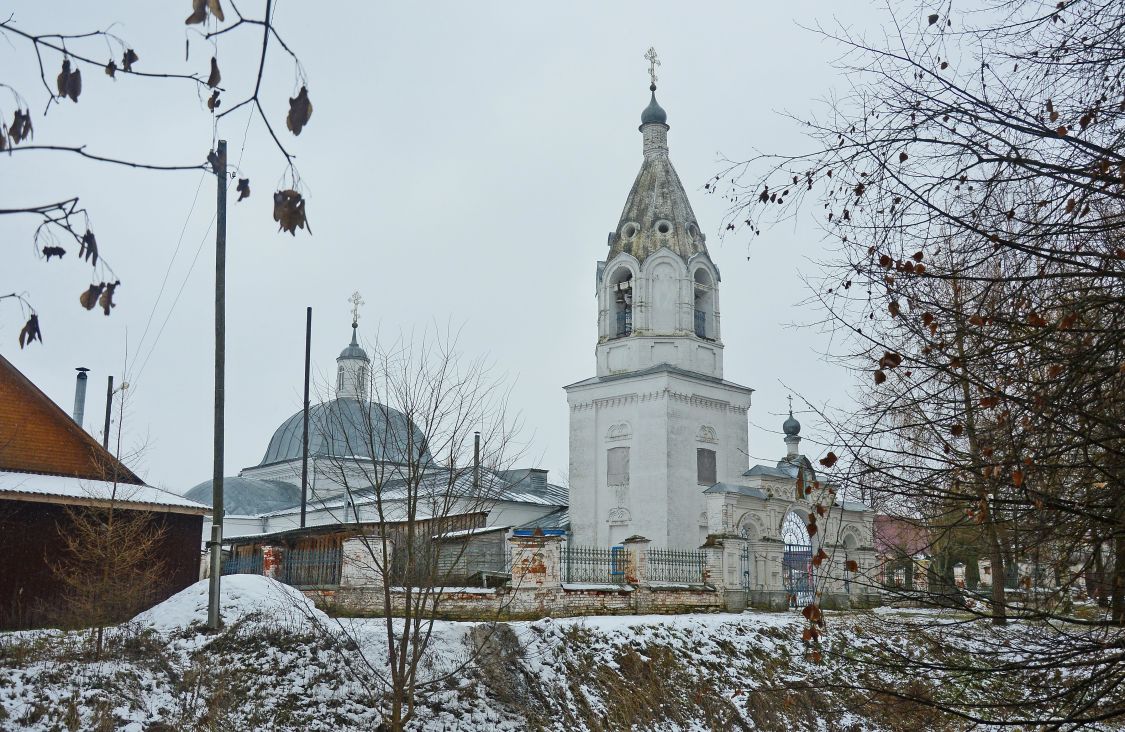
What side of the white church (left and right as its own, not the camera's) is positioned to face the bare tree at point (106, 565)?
right

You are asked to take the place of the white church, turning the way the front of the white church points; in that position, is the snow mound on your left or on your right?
on your right

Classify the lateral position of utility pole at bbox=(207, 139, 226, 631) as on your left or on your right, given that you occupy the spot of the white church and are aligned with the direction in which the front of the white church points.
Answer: on your right

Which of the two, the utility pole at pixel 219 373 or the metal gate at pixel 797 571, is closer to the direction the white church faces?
the metal gate

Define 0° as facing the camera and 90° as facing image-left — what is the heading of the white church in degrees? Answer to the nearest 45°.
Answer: approximately 315°

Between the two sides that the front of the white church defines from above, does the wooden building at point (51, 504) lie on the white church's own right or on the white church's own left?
on the white church's own right

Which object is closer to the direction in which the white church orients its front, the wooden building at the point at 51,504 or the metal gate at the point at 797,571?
the metal gate
